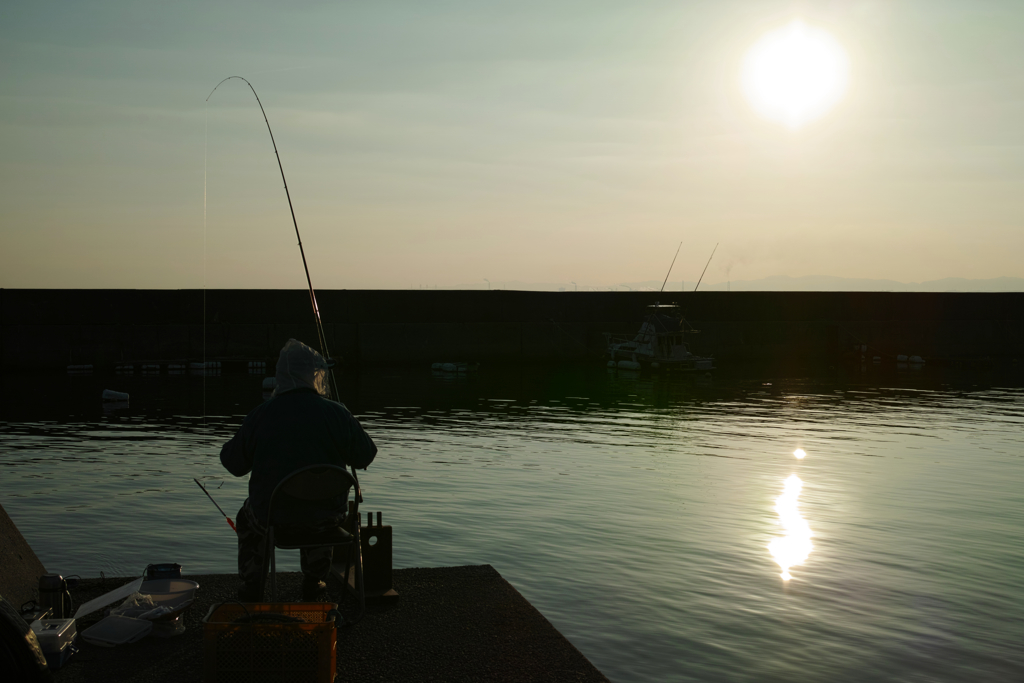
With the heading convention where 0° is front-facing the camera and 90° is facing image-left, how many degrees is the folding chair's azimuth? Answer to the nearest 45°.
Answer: approximately 180°

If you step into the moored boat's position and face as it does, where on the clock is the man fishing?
The man fishing is roughly at 9 o'clock from the moored boat.

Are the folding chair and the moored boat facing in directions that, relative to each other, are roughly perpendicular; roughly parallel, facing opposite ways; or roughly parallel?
roughly perpendicular

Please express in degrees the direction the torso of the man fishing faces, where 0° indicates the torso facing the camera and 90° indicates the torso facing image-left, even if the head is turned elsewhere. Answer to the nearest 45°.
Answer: approximately 180°

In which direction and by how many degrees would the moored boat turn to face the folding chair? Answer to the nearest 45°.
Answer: approximately 90° to its left

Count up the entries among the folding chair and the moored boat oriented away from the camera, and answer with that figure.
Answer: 1

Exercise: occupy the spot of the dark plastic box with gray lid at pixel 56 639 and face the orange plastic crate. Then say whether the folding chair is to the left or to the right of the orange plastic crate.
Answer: left

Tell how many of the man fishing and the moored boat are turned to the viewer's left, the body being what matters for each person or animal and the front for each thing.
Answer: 1

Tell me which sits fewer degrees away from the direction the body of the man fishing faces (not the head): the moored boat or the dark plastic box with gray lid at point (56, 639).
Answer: the moored boat

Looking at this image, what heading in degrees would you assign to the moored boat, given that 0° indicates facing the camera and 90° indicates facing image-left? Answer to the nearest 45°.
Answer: approximately 90°

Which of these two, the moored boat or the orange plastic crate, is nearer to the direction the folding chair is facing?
the moored boat

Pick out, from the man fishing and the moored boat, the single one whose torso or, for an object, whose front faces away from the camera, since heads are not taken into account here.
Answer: the man fishing

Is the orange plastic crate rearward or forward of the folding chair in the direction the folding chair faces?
rearward
